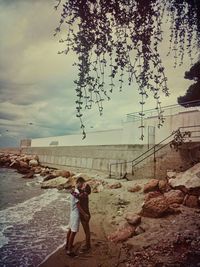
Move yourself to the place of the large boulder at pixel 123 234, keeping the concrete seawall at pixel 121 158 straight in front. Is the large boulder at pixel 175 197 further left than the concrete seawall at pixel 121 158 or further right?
right

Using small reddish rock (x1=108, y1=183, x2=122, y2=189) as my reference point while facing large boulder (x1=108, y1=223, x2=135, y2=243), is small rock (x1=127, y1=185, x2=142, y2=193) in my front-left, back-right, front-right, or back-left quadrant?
front-left

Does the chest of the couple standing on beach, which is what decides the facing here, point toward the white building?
no
